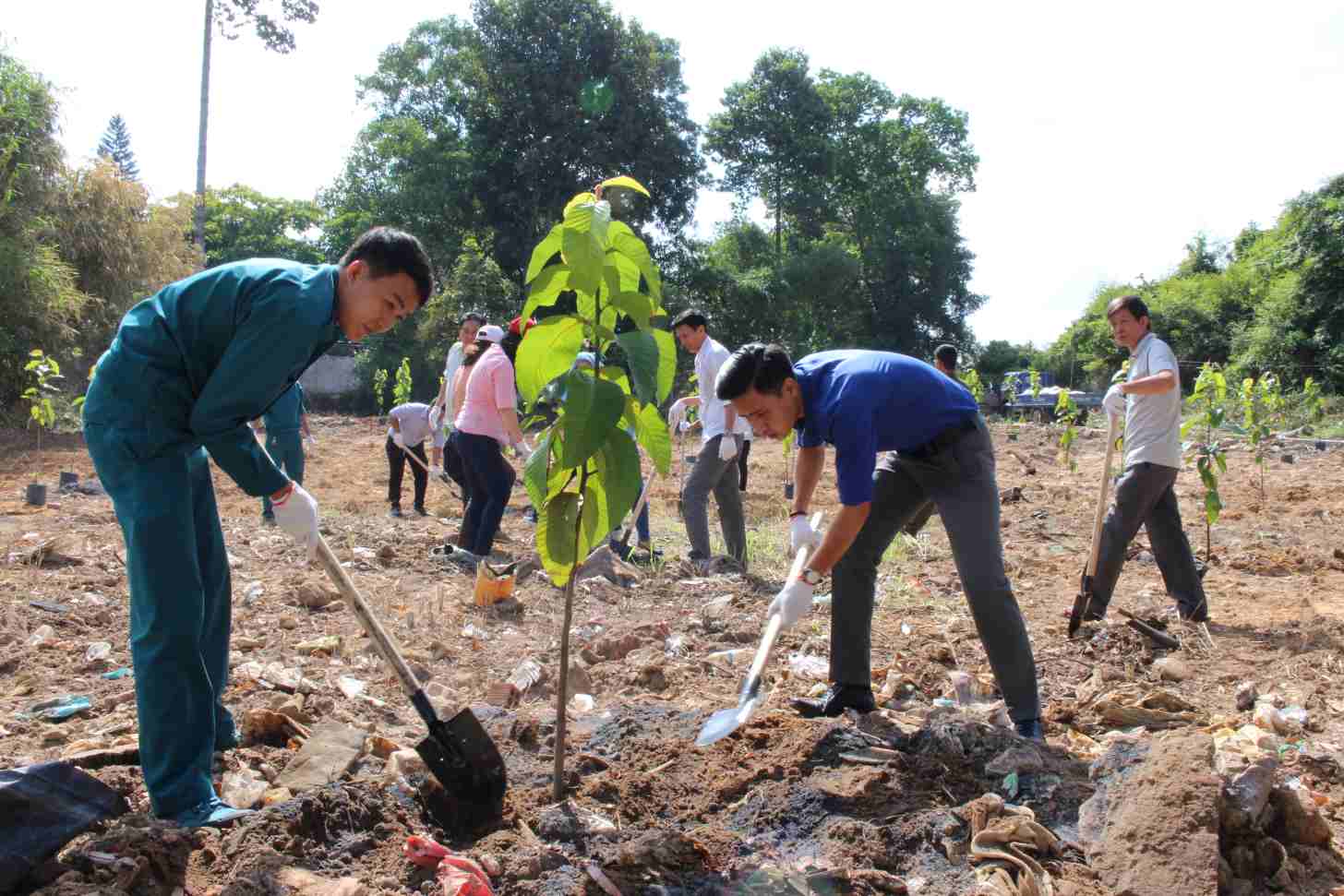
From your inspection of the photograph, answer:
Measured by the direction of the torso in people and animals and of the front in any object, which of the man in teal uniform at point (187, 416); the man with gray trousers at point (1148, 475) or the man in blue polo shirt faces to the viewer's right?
the man in teal uniform

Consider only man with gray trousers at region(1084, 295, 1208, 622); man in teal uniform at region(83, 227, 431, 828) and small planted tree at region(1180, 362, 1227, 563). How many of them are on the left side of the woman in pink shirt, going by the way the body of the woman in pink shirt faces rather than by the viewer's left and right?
0

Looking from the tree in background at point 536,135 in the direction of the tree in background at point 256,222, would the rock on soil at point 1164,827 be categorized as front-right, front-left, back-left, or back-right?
back-left

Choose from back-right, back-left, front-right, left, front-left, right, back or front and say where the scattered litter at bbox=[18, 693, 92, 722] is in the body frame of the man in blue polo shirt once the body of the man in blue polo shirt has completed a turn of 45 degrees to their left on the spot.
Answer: front-right

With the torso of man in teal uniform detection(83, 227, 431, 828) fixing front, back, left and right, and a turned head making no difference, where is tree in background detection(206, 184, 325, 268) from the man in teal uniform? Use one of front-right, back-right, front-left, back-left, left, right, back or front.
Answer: left

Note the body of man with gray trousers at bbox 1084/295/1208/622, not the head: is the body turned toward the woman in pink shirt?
yes

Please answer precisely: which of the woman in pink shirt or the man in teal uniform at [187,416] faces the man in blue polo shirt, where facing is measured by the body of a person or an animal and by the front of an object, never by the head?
the man in teal uniform

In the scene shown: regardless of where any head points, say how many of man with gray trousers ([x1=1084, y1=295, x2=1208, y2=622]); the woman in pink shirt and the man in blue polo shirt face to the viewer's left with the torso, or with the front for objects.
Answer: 2

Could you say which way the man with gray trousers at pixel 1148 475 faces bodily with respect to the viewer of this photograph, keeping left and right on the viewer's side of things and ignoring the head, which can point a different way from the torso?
facing to the left of the viewer

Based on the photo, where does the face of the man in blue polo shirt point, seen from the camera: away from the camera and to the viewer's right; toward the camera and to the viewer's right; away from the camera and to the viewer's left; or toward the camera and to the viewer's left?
toward the camera and to the viewer's left

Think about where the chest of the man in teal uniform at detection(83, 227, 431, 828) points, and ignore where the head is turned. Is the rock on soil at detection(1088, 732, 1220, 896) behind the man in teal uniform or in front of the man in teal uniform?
in front

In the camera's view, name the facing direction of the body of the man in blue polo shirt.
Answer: to the viewer's left

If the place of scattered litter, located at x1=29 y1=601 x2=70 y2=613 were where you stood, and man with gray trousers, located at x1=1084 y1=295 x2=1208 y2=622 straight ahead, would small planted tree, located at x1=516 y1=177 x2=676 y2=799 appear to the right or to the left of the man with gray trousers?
right

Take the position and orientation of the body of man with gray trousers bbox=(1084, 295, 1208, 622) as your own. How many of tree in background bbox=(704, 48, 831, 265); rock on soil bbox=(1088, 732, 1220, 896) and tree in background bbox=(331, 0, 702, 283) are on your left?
1

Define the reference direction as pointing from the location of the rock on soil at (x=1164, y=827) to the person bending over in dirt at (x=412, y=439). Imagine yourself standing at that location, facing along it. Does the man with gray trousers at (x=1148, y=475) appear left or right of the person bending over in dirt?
right

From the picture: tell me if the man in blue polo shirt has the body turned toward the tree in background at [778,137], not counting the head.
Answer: no

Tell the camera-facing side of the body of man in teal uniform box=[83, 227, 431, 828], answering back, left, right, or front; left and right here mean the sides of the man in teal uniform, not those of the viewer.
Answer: right

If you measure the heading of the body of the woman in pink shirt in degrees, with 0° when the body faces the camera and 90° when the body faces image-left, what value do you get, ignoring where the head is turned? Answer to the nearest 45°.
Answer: approximately 225°

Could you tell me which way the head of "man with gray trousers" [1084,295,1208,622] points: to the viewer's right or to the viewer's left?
to the viewer's left
